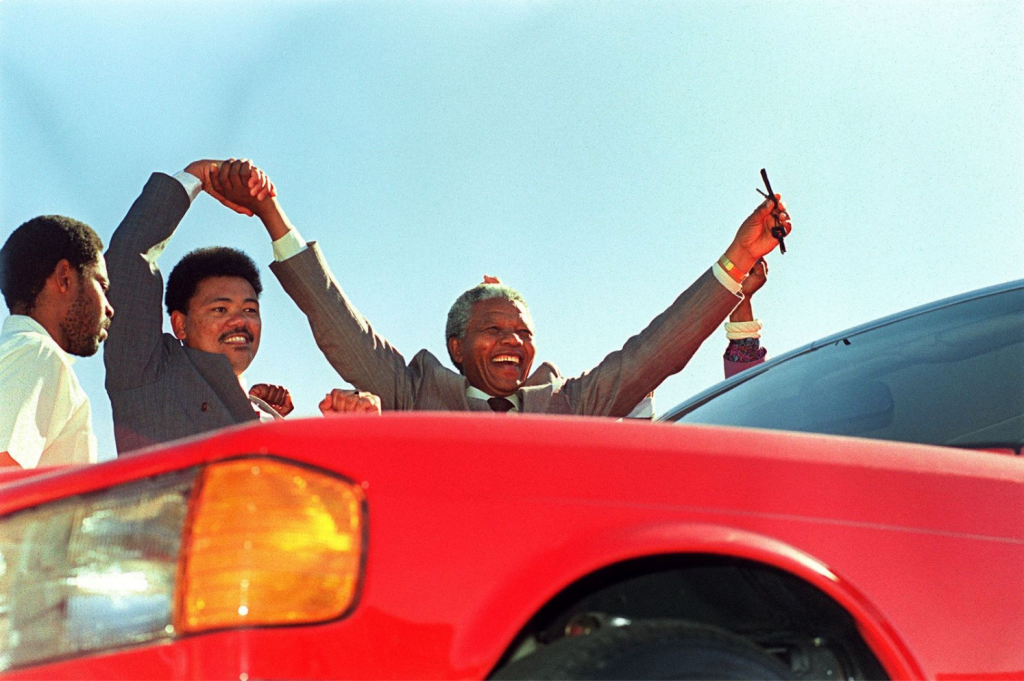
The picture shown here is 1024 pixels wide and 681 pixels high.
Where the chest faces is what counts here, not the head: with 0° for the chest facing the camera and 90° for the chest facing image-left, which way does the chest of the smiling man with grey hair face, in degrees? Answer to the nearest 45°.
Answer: approximately 0°

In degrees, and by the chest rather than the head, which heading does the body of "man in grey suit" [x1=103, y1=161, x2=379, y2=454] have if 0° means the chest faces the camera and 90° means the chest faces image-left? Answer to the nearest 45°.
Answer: approximately 315°
